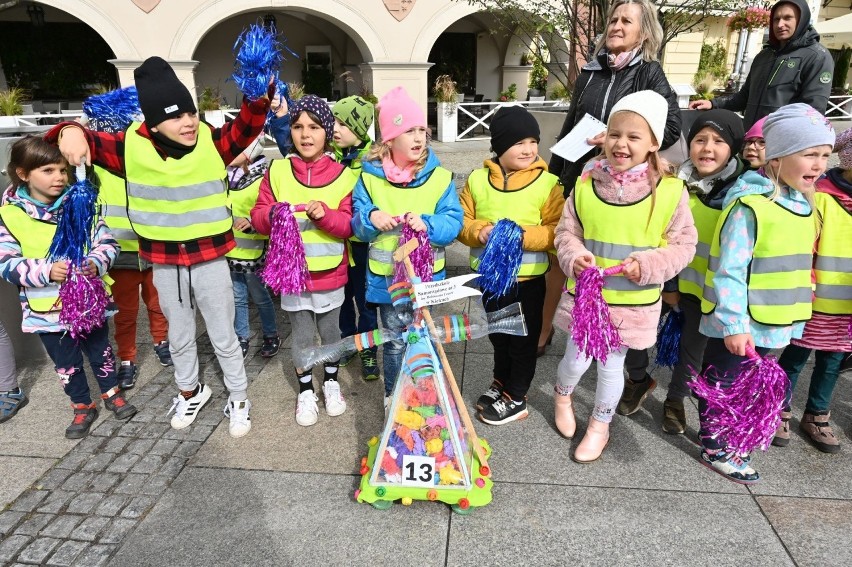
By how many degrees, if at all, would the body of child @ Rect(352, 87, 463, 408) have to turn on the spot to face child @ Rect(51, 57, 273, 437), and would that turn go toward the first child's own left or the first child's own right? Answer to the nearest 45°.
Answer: approximately 90° to the first child's own right

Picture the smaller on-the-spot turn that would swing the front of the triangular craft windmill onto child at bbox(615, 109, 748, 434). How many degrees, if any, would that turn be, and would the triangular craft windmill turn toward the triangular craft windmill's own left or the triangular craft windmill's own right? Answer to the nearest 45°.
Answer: approximately 135° to the triangular craft windmill's own left

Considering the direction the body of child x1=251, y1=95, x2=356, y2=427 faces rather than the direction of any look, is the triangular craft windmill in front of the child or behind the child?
in front

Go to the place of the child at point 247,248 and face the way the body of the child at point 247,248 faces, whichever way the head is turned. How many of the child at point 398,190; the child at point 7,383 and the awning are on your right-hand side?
1

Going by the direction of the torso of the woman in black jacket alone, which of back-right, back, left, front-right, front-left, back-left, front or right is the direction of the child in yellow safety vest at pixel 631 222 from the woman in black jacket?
front-left

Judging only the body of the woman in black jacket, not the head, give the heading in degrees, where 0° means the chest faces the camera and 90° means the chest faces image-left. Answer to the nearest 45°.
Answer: approximately 45°

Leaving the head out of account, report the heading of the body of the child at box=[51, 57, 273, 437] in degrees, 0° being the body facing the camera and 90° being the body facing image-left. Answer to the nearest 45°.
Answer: approximately 0°

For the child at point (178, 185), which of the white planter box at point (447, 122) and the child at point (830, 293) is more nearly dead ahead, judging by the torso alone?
the child

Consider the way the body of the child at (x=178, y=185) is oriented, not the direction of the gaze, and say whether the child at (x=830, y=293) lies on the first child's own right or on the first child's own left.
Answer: on the first child's own left

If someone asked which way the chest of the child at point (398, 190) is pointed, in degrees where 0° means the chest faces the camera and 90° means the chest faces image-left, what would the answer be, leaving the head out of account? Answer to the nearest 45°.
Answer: approximately 0°
